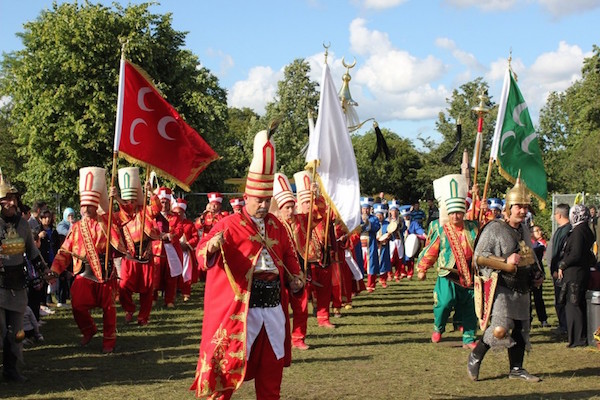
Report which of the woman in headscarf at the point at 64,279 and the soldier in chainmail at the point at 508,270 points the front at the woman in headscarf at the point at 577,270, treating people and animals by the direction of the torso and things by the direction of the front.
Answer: the woman in headscarf at the point at 64,279

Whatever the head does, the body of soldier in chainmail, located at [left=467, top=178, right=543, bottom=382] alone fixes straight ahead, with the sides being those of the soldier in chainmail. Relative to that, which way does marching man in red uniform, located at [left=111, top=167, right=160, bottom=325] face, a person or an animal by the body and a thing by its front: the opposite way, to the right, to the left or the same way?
the same way

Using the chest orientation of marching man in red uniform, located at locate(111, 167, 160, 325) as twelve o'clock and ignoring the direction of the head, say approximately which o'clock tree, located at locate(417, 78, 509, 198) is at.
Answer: The tree is roughly at 7 o'clock from the marching man in red uniform.

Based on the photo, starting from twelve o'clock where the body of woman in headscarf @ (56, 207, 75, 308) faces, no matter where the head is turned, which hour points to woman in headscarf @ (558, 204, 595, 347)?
woman in headscarf @ (558, 204, 595, 347) is roughly at 12 o'clock from woman in headscarf @ (56, 207, 75, 308).

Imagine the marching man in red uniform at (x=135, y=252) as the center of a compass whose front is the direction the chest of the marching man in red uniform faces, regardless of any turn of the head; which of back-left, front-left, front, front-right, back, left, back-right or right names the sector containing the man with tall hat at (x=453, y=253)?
front-left

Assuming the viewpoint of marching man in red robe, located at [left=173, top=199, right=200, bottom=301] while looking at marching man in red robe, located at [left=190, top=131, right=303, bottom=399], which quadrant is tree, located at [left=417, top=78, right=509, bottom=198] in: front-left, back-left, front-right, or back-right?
back-left

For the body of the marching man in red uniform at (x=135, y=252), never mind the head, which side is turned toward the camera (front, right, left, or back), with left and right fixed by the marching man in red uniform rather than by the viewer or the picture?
front

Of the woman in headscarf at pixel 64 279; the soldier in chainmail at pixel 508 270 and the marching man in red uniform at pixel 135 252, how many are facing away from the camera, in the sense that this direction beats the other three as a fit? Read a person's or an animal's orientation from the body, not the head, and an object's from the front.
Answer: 0

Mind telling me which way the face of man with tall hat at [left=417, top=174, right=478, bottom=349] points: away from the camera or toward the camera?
toward the camera

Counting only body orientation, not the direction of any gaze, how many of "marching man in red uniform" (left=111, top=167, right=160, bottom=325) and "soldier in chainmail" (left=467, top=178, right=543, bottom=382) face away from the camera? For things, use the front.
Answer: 0

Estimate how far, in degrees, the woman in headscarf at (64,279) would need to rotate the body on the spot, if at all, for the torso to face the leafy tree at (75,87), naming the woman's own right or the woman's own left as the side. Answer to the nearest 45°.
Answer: approximately 135° to the woman's own left

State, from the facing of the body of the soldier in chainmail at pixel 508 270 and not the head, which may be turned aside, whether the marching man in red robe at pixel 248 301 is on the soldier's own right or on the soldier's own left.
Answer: on the soldier's own right

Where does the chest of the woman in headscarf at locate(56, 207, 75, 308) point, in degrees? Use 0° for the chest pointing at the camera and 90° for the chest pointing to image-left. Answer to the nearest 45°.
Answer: approximately 315°

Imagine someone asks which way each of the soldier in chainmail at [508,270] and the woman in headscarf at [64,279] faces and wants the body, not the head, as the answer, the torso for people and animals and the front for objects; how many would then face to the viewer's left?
0

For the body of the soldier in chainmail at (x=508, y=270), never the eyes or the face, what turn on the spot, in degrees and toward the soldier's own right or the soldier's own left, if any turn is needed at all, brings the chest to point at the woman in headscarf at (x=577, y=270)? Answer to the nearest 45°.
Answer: approximately 135° to the soldier's own left

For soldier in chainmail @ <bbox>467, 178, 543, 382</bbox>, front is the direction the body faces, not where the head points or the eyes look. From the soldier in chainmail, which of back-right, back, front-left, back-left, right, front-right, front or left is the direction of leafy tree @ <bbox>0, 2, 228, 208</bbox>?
back

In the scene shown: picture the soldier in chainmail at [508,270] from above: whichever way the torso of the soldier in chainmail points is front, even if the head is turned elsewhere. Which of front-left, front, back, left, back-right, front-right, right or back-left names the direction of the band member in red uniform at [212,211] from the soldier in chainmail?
back
